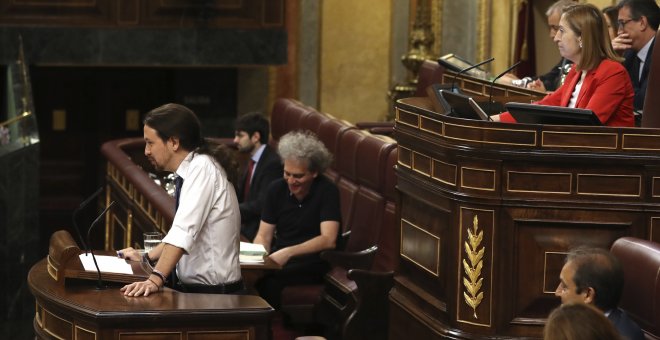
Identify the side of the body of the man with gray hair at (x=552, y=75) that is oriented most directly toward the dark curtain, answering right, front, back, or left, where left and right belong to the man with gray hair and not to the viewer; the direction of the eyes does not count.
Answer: right

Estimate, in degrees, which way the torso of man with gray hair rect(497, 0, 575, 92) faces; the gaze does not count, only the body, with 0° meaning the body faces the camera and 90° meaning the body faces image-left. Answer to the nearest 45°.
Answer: approximately 90°

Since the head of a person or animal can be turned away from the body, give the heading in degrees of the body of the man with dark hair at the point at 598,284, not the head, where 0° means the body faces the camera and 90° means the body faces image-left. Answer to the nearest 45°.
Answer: approximately 90°

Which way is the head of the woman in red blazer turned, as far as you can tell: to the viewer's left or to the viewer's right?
to the viewer's left

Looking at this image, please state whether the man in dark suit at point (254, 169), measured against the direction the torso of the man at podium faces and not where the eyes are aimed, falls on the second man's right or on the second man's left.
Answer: on the second man's right
